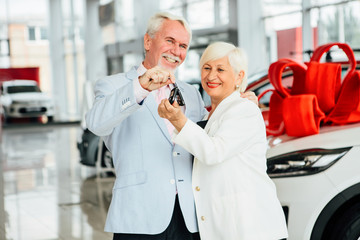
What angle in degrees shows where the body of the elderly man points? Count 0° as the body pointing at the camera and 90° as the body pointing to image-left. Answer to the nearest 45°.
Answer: approximately 315°

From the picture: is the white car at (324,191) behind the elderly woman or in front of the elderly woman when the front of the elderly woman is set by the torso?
behind

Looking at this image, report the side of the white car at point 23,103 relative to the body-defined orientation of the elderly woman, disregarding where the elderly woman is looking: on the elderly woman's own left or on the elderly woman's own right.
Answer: on the elderly woman's own right

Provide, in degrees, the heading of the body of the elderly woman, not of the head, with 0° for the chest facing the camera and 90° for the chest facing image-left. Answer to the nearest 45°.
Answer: approximately 45°

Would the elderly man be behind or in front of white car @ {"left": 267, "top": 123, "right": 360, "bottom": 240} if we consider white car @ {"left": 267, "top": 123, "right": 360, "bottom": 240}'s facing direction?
in front

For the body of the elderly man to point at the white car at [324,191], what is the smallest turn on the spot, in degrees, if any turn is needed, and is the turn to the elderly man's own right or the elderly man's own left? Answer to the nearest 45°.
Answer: approximately 90° to the elderly man's own left

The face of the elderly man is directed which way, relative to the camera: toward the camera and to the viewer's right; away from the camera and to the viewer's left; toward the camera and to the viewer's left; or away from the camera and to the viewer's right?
toward the camera and to the viewer's right
